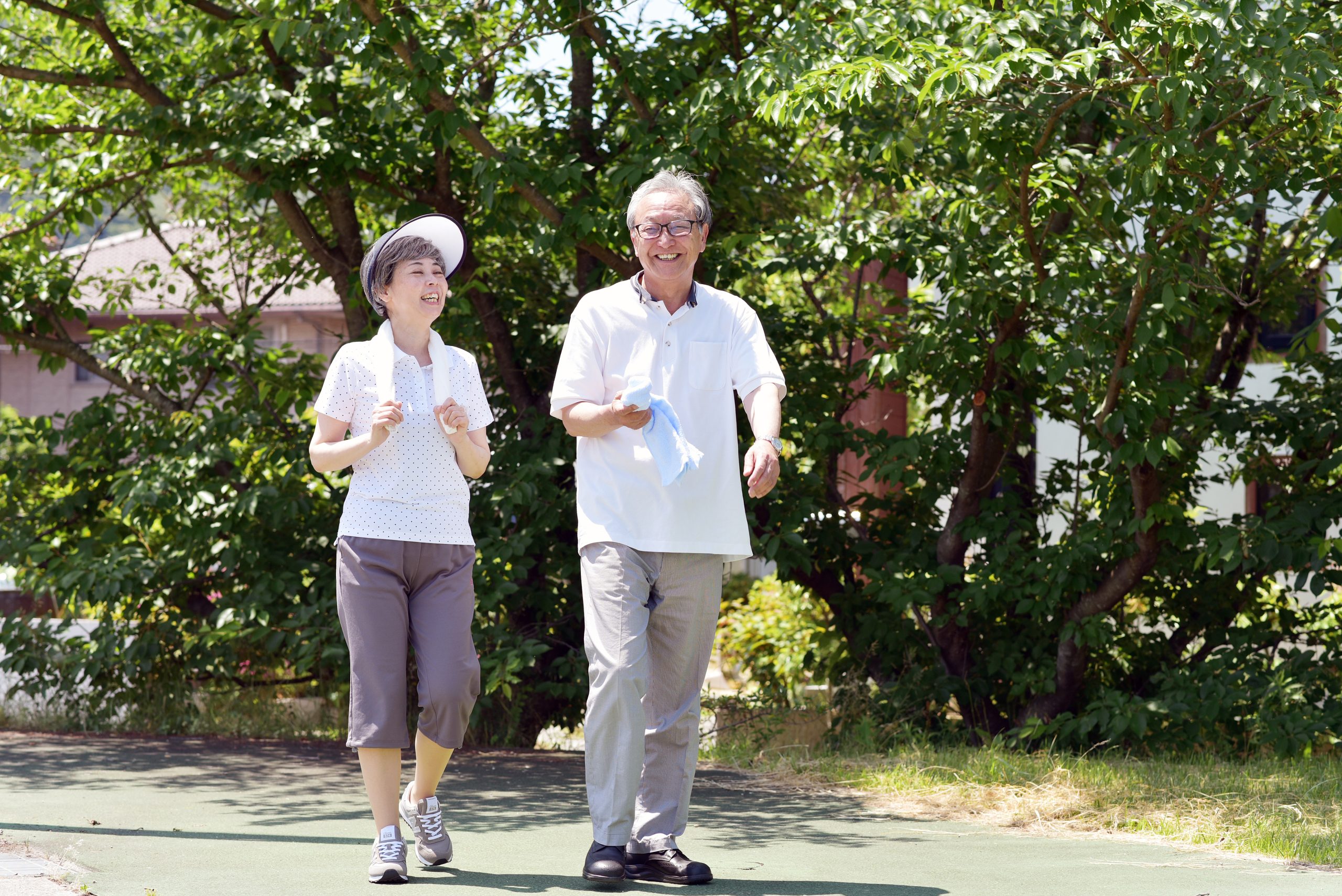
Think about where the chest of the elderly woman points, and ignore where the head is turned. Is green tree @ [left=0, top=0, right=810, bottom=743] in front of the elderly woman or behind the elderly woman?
behind

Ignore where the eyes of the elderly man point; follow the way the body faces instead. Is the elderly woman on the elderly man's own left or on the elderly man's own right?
on the elderly man's own right

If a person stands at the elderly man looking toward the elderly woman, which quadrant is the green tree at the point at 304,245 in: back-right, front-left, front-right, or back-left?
front-right

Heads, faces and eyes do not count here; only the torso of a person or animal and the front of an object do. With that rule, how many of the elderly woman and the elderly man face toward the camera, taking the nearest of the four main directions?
2

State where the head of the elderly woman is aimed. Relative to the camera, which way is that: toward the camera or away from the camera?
toward the camera

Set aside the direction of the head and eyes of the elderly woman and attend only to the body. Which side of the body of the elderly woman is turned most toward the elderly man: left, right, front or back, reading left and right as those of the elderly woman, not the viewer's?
left

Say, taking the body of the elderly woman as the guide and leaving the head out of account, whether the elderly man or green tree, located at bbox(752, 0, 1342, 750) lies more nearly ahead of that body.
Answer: the elderly man

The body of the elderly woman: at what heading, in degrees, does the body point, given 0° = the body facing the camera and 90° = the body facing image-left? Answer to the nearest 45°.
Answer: approximately 0°

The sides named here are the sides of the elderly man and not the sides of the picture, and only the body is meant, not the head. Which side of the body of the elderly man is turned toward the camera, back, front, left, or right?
front

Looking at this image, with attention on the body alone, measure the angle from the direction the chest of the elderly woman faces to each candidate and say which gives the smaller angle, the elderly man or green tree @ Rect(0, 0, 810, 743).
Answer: the elderly man

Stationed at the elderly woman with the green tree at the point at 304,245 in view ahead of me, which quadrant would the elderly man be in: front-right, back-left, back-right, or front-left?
back-right

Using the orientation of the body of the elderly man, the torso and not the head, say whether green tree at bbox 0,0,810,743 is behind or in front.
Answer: behind

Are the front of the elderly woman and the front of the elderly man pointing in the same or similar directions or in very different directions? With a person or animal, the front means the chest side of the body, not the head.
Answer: same or similar directions
